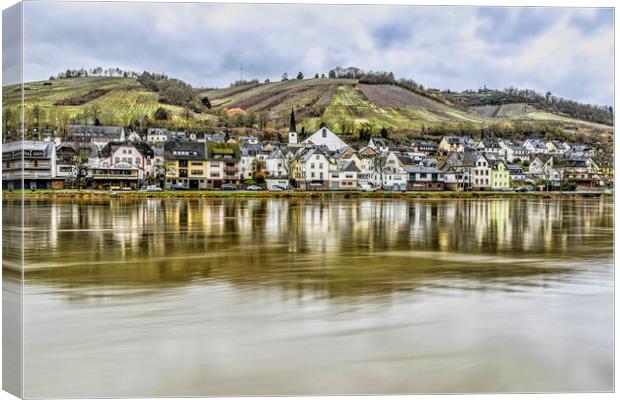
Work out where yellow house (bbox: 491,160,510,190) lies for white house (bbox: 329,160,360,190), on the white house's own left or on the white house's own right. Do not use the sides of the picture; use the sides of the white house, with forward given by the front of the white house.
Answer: on the white house's own left

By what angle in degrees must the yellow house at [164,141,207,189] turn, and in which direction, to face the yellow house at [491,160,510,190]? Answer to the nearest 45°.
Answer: approximately 90° to its left

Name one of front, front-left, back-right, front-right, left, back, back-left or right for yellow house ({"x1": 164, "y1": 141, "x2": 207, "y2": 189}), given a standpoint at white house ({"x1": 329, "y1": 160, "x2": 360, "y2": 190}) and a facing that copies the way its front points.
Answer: right

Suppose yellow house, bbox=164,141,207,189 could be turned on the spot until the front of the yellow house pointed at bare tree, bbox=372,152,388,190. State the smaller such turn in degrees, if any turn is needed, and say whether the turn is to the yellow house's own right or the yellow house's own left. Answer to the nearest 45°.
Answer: approximately 90° to the yellow house's own left

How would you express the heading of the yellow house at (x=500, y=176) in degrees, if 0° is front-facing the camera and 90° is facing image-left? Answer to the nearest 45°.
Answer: approximately 0°

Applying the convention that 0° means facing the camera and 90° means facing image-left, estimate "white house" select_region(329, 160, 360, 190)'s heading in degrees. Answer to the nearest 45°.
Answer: approximately 0°

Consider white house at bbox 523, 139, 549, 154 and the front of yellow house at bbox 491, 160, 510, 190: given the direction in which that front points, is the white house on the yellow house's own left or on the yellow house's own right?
on the yellow house's own left

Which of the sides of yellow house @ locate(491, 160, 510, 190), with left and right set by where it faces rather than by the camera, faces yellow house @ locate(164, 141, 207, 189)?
right
